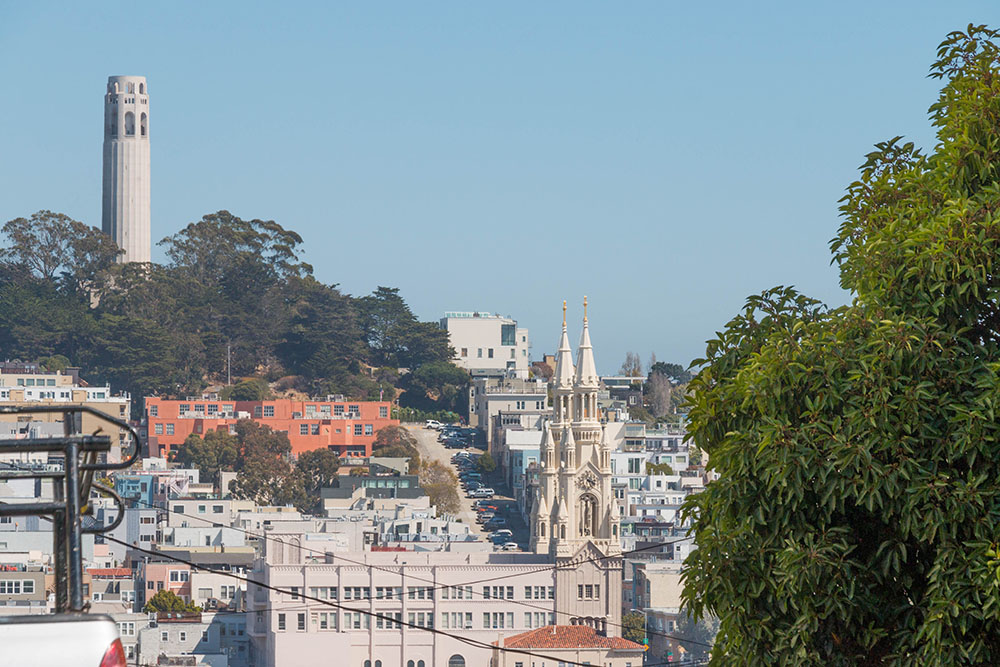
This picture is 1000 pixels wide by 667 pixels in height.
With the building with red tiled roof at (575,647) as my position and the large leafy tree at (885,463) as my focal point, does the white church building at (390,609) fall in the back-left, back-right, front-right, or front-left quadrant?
back-right

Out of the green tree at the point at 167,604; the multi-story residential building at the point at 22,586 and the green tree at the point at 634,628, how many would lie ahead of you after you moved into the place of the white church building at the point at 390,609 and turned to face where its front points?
1

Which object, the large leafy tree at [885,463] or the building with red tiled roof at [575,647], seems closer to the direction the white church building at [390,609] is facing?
the building with red tiled roof

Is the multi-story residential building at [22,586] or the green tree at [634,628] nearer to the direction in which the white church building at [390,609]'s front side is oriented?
the green tree
